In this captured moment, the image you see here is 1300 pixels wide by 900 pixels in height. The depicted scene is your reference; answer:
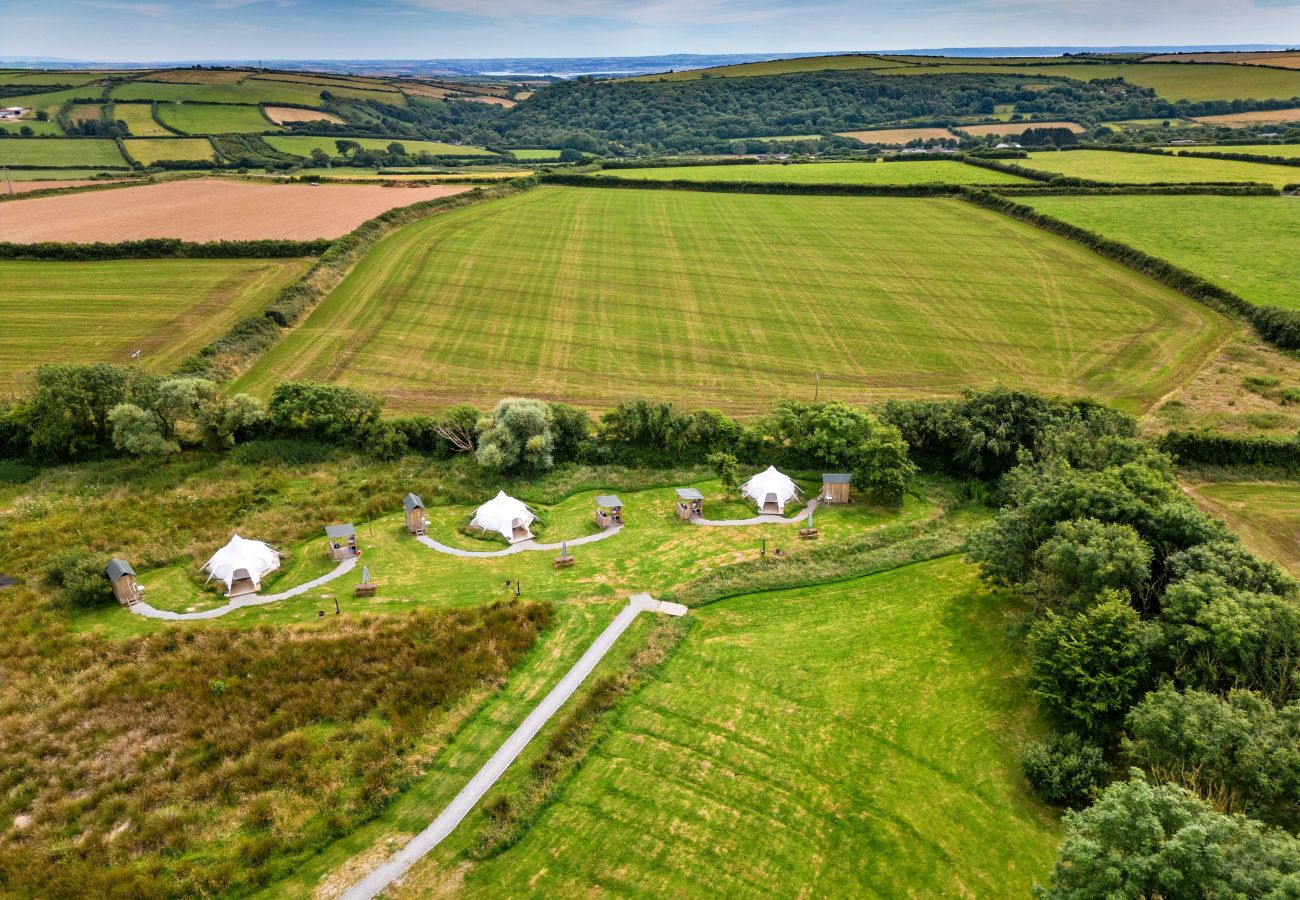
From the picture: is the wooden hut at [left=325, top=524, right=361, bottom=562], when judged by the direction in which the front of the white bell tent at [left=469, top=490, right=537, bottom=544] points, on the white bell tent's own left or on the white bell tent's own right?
on the white bell tent's own right

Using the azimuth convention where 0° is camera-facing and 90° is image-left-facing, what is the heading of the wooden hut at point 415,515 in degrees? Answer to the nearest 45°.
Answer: approximately 315°

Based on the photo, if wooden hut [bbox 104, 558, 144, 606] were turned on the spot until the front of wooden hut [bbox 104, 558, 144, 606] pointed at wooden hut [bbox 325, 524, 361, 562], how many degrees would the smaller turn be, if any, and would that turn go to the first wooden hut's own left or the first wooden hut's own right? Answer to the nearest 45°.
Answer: approximately 45° to the first wooden hut's own left

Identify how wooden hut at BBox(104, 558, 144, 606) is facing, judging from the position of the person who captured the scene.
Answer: facing the viewer and to the right of the viewer

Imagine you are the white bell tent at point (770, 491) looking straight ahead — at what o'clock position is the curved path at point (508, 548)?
The curved path is roughly at 2 o'clock from the white bell tent.

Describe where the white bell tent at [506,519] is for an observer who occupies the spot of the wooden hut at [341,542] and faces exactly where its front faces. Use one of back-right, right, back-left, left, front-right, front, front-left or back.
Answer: front-left

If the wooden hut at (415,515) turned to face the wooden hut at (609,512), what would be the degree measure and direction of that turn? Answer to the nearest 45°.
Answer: approximately 45° to its left

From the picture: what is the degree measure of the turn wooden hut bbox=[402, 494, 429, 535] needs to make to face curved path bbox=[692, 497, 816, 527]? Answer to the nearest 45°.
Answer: approximately 45° to its left

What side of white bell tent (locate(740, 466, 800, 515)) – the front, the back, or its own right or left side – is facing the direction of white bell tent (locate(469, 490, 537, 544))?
right

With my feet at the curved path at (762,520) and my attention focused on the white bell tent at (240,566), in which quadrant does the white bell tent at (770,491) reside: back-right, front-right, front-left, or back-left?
back-right

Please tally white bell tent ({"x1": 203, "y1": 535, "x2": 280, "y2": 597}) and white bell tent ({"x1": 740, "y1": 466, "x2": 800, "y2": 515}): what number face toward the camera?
2

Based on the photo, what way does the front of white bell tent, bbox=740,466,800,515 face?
toward the camera

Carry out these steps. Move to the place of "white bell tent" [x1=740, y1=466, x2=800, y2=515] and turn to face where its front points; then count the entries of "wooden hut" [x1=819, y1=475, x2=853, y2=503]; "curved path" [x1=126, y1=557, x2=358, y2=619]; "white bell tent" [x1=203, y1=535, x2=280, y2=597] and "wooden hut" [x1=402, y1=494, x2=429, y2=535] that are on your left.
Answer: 1

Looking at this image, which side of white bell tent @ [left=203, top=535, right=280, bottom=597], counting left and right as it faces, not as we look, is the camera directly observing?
front

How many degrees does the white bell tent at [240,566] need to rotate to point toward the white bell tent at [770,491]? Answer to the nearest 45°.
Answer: approximately 90° to its left

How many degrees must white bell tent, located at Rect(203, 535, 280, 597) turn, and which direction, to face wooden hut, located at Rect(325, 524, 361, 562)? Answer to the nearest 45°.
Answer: approximately 90° to its left
